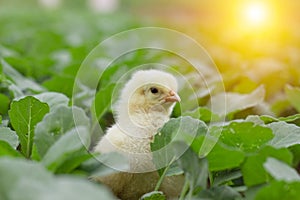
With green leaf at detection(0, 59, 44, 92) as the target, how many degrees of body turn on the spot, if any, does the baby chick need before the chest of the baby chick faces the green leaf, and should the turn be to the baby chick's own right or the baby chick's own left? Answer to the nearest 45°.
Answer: approximately 135° to the baby chick's own left

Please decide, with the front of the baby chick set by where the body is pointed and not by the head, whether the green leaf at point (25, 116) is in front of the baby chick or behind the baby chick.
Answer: behind

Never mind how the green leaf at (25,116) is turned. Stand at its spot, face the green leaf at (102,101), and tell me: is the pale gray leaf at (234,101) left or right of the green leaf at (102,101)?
right

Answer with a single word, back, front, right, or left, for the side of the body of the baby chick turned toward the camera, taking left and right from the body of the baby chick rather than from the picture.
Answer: right
